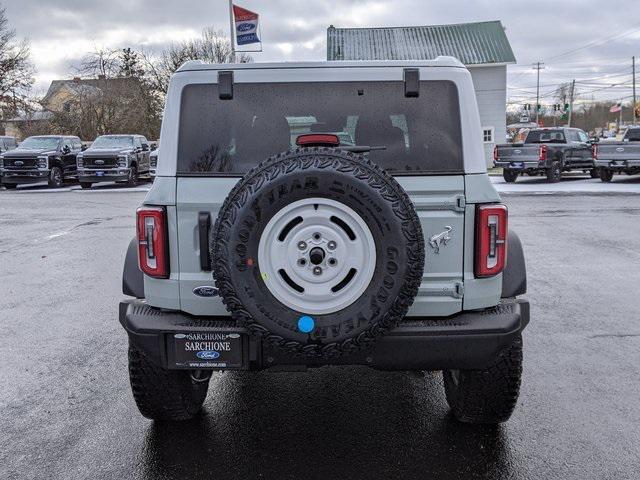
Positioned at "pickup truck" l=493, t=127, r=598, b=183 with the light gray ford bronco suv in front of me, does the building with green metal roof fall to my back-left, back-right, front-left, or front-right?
back-right

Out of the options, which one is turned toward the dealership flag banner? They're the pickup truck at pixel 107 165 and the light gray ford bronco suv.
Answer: the light gray ford bronco suv

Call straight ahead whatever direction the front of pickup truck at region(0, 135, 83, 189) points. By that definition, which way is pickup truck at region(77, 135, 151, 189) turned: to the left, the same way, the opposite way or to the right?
the same way

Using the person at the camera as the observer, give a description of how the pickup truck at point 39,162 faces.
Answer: facing the viewer and to the left of the viewer

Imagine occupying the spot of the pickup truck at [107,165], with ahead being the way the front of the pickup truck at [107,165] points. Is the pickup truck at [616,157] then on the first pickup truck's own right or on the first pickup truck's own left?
on the first pickup truck's own left

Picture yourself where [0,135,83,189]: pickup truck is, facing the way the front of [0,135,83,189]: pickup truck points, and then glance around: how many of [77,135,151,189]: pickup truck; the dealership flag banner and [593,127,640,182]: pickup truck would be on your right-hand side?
0

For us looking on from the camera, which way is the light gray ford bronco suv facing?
facing away from the viewer

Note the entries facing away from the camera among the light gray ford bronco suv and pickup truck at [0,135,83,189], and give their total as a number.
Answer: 1

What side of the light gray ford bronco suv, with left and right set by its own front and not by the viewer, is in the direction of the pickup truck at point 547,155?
front

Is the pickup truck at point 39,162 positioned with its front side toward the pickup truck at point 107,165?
no

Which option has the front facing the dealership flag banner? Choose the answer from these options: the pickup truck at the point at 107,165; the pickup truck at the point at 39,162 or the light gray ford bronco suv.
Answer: the light gray ford bronco suv

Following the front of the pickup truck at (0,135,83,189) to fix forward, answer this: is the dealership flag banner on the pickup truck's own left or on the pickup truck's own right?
on the pickup truck's own left

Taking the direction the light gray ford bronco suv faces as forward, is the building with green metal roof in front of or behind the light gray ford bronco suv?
in front

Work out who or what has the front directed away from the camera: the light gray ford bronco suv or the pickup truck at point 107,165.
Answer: the light gray ford bronco suv

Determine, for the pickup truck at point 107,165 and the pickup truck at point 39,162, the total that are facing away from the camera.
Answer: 0

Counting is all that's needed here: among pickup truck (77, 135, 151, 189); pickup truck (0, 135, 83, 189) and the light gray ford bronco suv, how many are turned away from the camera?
1

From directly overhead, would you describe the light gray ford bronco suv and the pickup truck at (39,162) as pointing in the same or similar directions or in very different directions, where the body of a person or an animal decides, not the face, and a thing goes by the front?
very different directions

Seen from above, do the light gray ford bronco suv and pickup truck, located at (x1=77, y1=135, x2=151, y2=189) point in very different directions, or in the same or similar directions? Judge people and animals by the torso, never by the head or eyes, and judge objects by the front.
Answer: very different directions

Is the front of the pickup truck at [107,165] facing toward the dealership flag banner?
no

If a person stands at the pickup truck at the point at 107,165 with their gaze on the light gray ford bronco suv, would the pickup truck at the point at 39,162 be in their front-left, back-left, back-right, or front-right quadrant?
back-right

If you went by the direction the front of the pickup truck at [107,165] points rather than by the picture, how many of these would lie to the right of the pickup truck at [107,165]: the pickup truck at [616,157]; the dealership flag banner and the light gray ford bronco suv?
0

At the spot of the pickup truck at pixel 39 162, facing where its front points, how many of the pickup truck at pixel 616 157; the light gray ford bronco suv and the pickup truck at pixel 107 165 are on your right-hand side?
0

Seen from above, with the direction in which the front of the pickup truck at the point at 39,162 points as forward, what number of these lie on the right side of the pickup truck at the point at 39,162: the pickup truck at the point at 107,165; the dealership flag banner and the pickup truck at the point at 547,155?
0

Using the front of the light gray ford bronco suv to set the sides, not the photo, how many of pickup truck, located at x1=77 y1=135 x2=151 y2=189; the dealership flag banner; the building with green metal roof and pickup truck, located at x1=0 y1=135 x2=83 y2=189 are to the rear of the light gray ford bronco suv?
0
